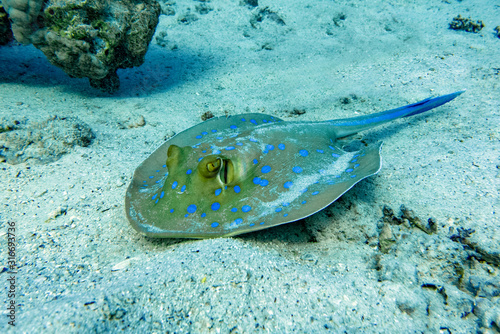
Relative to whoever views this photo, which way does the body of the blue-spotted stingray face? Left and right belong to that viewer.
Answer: facing the viewer and to the left of the viewer

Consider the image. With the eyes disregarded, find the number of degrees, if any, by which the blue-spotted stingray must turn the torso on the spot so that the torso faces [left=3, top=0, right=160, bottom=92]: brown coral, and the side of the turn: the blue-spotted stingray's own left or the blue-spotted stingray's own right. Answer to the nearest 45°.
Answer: approximately 90° to the blue-spotted stingray's own right
